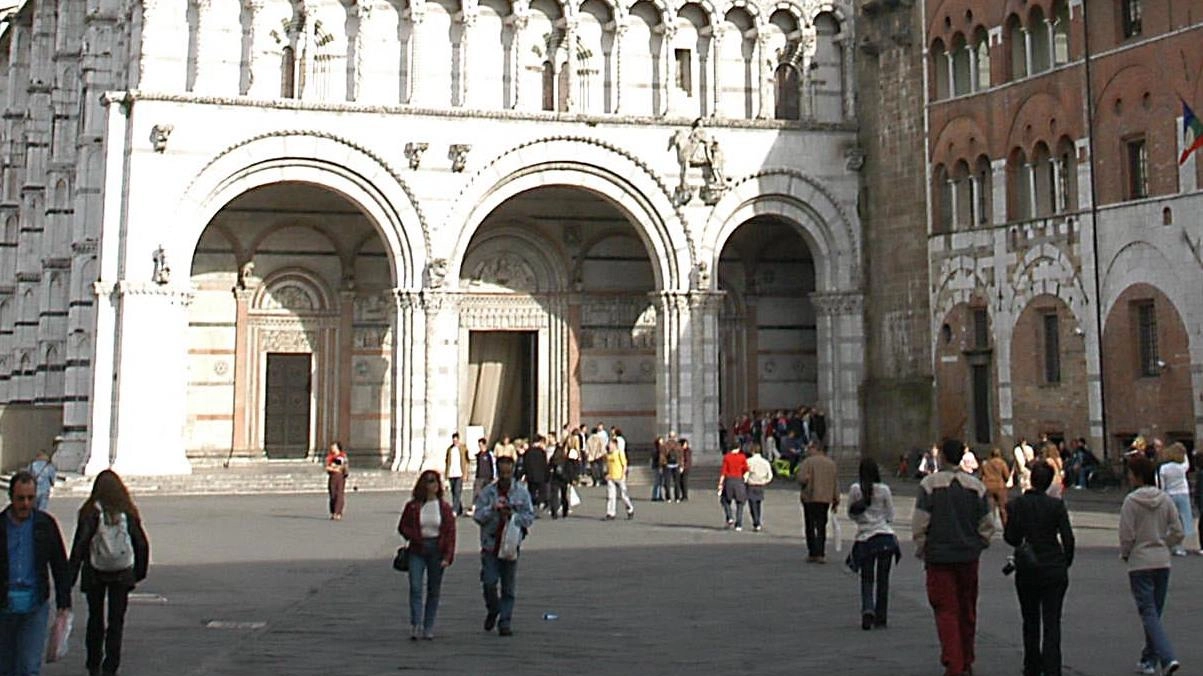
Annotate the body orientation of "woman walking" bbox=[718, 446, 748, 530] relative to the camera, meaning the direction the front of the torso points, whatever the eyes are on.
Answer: away from the camera

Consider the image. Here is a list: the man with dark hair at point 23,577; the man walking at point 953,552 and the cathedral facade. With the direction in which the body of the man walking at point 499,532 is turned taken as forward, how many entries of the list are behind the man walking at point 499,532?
1

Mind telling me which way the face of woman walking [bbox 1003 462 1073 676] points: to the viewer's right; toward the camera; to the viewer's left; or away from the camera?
away from the camera

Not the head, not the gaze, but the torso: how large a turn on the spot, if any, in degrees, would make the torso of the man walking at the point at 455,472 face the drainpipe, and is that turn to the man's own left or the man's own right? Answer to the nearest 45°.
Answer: approximately 90° to the man's own left

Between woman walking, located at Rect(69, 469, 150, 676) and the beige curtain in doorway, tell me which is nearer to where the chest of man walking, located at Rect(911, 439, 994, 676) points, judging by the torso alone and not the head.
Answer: the beige curtain in doorway

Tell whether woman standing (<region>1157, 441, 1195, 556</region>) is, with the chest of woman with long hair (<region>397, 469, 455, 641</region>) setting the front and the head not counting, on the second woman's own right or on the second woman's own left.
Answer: on the second woman's own left

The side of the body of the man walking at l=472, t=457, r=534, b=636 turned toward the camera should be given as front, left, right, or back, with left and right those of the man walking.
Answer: front

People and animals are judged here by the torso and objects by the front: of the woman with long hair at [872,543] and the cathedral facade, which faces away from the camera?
the woman with long hair

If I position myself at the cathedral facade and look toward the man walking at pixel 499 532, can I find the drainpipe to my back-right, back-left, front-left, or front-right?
front-left

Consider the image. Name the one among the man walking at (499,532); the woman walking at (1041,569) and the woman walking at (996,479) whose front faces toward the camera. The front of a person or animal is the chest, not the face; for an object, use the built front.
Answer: the man walking

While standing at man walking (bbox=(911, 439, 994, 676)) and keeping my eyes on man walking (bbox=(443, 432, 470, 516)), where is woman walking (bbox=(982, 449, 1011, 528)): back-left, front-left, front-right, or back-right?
front-right

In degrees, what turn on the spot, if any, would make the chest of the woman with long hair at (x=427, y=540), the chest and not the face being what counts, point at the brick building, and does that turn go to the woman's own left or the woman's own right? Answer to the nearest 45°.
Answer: approximately 135° to the woman's own left

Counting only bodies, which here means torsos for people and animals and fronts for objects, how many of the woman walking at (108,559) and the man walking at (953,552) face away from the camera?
2

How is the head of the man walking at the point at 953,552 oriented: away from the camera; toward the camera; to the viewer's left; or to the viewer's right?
away from the camera

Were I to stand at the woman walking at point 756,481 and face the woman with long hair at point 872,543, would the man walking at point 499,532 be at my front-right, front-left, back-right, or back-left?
front-right

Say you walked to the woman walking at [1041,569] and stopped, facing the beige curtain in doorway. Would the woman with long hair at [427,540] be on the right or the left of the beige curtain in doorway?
left

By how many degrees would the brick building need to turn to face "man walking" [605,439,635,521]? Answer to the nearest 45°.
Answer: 0° — it already faces them
